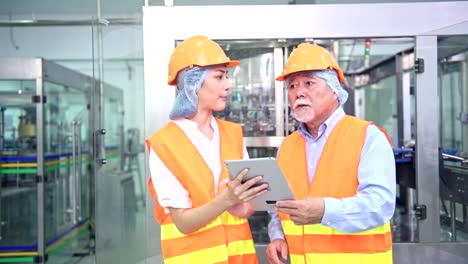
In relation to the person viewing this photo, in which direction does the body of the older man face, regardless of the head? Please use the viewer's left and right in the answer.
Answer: facing the viewer and to the left of the viewer

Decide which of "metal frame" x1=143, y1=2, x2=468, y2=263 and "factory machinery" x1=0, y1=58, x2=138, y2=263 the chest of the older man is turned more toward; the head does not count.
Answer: the factory machinery

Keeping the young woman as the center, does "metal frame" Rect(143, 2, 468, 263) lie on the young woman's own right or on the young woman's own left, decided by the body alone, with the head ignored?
on the young woman's own left

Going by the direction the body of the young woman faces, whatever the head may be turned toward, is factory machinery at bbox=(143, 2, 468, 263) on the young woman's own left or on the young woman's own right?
on the young woman's own left

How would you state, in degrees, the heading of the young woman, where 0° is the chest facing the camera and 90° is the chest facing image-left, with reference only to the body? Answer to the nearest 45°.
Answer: approximately 315°

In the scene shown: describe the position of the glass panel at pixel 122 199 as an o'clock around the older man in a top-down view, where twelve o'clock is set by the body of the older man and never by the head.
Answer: The glass panel is roughly at 3 o'clock from the older man.

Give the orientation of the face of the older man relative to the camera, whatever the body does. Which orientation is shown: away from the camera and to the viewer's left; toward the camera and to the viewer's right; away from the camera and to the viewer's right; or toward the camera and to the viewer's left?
toward the camera and to the viewer's left

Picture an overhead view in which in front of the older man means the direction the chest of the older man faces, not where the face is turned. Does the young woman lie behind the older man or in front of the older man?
in front

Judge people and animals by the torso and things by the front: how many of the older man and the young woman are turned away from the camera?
0

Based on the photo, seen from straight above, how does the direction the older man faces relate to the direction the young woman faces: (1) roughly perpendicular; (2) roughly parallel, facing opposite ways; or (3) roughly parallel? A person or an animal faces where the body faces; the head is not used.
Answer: roughly perpendicular

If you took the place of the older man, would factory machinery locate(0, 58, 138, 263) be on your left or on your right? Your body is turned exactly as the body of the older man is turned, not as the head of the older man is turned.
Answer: on your right
